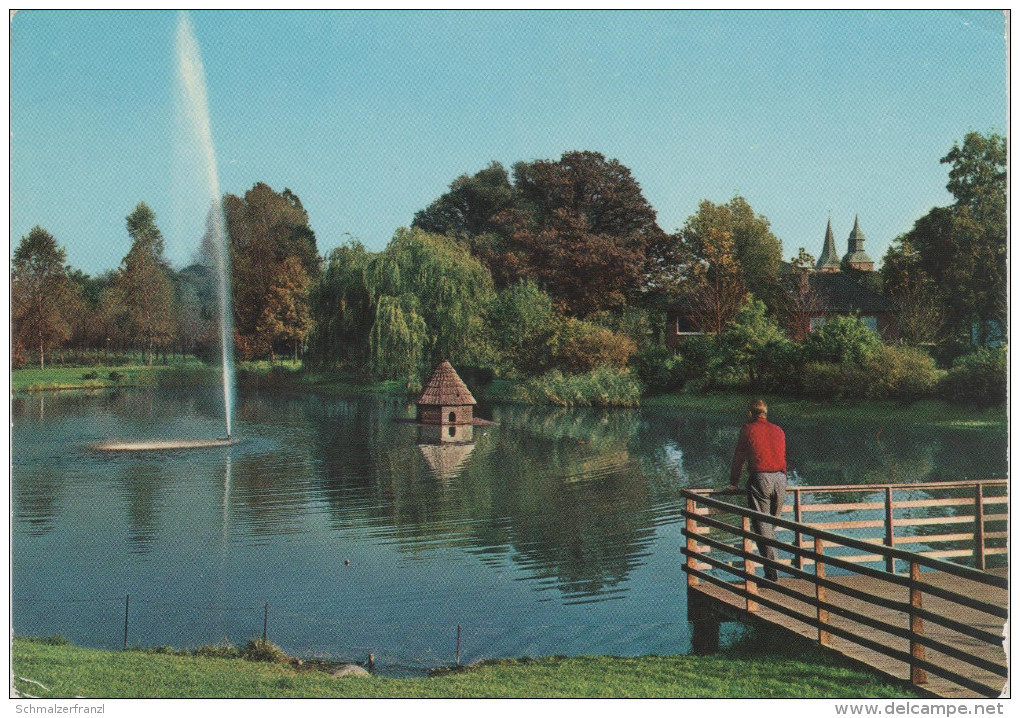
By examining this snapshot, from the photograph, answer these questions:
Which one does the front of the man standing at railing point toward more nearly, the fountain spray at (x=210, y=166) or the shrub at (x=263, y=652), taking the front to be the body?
the fountain spray

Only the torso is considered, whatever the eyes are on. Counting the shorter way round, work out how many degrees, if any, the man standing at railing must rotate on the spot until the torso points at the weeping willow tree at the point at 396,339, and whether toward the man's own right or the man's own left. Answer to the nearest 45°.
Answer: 0° — they already face it

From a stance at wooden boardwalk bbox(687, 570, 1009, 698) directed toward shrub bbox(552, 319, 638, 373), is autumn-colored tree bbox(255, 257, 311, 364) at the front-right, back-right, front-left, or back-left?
front-left

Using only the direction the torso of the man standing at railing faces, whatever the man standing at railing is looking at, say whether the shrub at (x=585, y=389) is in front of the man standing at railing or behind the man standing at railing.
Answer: in front

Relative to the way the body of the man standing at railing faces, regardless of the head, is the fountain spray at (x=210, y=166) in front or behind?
in front

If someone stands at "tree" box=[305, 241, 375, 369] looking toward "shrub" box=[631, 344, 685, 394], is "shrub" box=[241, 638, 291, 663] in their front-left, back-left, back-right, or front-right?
front-right

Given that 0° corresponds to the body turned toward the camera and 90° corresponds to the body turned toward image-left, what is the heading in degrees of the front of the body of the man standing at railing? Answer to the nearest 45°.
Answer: approximately 135°

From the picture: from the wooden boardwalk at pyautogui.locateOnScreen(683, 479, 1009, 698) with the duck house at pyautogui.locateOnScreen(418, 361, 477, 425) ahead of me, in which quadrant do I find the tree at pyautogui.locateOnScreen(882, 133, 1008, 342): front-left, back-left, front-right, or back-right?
front-right

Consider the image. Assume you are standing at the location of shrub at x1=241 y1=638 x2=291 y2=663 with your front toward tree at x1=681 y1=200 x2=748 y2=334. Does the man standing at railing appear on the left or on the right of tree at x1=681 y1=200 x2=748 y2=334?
right

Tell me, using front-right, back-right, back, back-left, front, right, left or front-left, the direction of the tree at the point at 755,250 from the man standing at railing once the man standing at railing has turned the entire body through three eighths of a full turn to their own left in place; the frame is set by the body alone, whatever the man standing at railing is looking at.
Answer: back

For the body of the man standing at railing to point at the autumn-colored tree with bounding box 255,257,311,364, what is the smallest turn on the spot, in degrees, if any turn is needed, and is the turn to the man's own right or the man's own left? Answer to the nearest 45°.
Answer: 0° — they already face it
